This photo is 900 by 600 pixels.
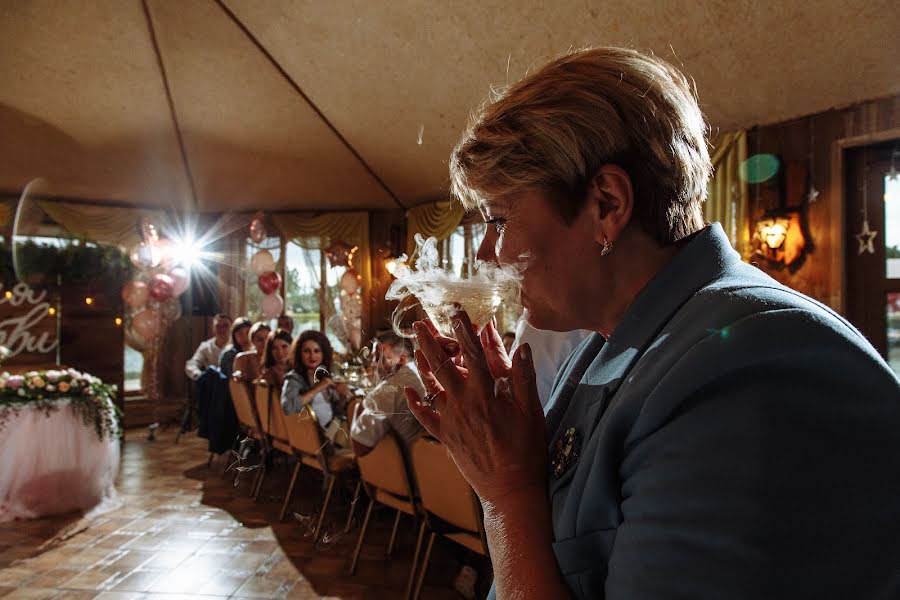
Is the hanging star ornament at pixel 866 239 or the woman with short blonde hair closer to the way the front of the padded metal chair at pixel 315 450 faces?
the hanging star ornament

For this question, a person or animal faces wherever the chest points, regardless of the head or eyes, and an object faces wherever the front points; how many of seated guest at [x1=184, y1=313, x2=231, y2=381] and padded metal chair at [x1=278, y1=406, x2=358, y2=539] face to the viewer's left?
0

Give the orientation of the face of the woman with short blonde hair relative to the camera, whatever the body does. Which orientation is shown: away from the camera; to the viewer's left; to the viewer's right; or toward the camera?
to the viewer's left

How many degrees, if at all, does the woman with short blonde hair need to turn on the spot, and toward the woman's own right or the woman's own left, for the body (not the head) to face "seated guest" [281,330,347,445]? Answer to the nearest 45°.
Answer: approximately 45° to the woman's own right

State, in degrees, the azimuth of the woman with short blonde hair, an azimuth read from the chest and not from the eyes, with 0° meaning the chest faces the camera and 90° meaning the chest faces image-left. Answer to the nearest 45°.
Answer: approximately 90°

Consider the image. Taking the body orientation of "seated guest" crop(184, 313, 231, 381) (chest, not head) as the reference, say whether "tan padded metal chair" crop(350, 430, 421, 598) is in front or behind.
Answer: in front

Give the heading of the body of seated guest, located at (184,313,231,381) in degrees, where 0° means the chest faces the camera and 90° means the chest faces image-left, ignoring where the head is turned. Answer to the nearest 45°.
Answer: approximately 315°

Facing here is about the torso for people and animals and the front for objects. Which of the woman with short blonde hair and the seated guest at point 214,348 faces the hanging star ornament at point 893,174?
the seated guest

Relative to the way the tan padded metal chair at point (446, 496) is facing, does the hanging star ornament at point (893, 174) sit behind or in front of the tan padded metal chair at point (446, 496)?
in front

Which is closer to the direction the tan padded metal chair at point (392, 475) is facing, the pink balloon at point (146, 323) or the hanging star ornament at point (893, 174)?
the hanging star ornament
